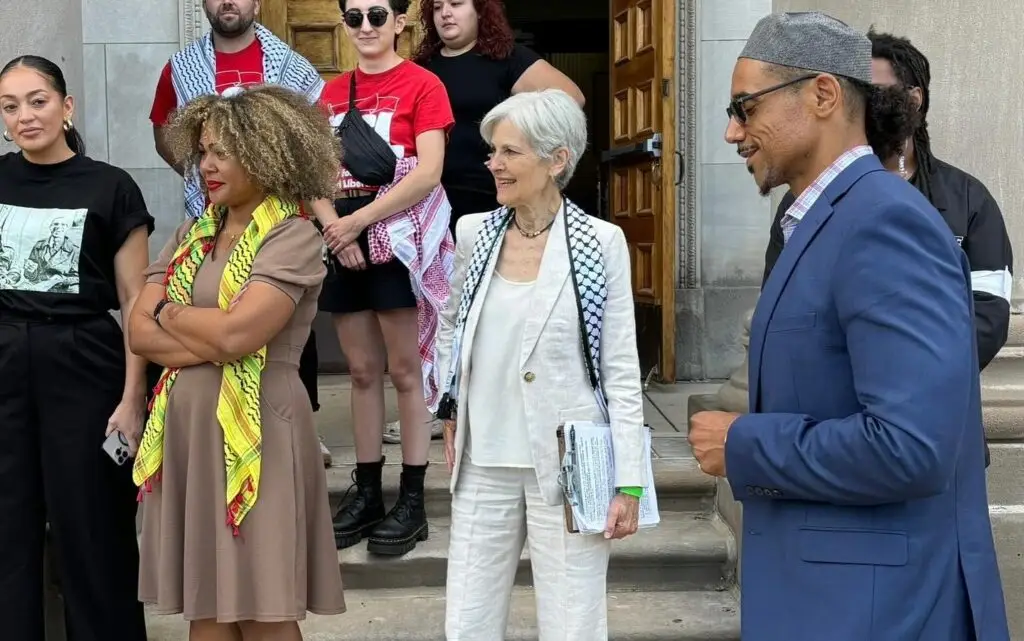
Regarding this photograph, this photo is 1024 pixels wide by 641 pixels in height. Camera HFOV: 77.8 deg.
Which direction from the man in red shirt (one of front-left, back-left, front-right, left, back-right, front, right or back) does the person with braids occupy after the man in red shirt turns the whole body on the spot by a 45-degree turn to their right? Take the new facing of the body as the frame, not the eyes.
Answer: left

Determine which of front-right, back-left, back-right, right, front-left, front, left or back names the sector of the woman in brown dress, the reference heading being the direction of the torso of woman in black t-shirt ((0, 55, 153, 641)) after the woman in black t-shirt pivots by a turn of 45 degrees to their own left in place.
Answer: front

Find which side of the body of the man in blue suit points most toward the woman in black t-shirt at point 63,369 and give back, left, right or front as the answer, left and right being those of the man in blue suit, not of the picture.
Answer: front

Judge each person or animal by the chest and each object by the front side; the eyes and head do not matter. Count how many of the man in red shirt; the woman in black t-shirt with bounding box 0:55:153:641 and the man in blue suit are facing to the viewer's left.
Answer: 1

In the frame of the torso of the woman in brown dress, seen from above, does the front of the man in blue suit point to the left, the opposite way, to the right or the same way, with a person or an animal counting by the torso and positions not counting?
to the right

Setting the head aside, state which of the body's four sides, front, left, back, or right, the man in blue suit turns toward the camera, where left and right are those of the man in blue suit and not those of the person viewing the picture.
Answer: left

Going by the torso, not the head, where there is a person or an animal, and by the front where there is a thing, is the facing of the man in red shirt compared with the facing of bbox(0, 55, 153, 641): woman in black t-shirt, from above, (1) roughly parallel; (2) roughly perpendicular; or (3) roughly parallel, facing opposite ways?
roughly parallel

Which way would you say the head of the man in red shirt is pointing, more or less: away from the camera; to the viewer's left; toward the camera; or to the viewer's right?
toward the camera

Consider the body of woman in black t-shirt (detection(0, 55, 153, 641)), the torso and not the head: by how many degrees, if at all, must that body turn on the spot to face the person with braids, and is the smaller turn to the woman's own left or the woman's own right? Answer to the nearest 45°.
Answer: approximately 45° to the woman's own left

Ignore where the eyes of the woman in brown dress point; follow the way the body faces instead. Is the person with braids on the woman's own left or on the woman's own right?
on the woman's own left

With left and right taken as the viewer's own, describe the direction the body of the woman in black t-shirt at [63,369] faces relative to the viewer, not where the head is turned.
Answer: facing the viewer

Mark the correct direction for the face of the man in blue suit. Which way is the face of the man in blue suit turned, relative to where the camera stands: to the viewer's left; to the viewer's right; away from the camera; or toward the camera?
to the viewer's left
